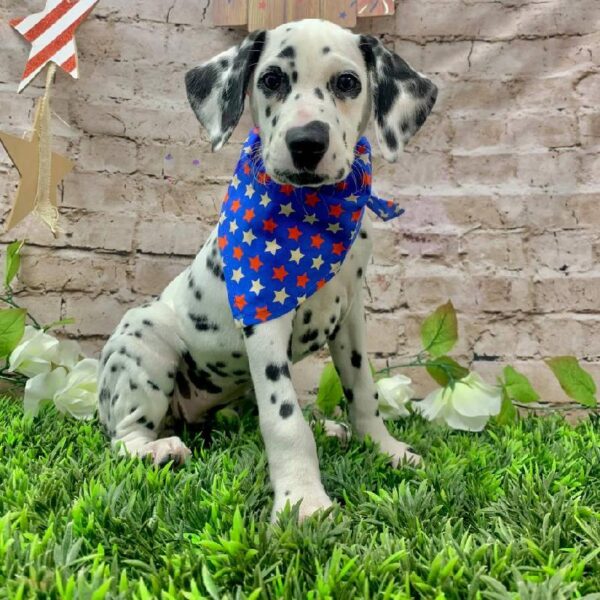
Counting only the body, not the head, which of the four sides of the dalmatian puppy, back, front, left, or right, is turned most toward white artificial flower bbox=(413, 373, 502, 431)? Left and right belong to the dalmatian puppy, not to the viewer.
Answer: left

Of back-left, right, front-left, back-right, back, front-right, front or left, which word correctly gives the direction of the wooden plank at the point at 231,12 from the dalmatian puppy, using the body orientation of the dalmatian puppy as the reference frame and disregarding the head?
back-left

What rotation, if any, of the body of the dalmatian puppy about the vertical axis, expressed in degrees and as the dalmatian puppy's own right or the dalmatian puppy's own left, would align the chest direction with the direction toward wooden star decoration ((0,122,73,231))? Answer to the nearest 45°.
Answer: approximately 180°

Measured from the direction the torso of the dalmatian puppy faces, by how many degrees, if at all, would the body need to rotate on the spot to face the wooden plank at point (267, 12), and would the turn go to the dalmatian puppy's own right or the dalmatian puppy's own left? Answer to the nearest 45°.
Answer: approximately 135° to the dalmatian puppy's own left

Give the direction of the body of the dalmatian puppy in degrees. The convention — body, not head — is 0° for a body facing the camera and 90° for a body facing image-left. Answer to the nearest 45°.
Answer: approximately 315°

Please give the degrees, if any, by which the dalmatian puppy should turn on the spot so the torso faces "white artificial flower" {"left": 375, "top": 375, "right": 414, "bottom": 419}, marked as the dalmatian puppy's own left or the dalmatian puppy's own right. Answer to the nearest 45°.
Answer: approximately 90° to the dalmatian puppy's own left
